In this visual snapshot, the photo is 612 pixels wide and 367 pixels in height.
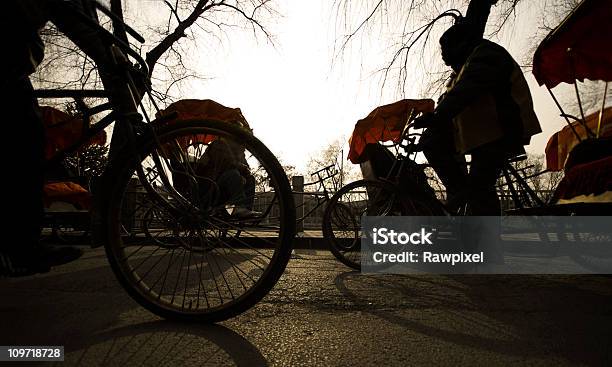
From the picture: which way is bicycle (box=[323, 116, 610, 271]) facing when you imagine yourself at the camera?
facing to the left of the viewer

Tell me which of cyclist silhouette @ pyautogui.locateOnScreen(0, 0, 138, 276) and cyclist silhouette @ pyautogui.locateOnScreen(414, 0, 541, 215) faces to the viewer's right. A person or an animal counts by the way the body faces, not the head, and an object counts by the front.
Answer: cyclist silhouette @ pyautogui.locateOnScreen(0, 0, 138, 276)

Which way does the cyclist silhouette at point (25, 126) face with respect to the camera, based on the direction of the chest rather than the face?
to the viewer's right

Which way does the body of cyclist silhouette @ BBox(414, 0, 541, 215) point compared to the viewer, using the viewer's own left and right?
facing to the left of the viewer

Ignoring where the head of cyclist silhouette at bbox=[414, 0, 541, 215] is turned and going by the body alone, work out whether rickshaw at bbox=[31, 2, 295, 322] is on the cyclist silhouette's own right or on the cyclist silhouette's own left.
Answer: on the cyclist silhouette's own left

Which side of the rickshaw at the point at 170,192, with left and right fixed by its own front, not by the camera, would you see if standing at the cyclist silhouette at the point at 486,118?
front

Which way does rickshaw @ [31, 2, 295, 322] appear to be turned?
to the viewer's right

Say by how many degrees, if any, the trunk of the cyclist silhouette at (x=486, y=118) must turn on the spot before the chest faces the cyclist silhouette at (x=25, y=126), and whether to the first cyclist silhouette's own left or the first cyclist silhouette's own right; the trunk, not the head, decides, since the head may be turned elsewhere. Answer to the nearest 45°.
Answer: approximately 45° to the first cyclist silhouette's own left
